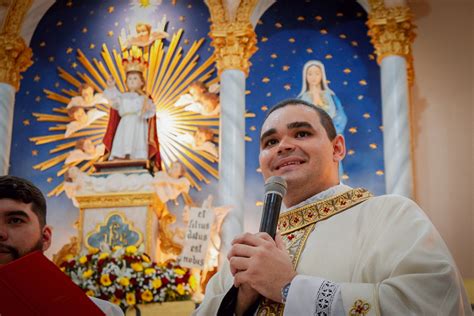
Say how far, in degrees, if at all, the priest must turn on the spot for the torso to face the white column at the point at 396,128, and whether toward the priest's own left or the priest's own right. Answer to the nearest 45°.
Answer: approximately 135° to the priest's own right

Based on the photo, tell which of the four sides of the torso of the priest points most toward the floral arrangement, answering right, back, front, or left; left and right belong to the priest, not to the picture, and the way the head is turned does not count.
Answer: right

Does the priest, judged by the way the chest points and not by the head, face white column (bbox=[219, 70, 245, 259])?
no

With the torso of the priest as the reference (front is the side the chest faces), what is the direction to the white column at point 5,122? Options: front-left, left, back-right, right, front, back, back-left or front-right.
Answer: right

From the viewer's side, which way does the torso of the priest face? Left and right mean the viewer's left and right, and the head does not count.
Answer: facing the viewer and to the left of the viewer

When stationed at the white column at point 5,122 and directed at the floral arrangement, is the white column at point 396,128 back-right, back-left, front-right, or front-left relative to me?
front-left

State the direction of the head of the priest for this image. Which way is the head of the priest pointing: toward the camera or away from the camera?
toward the camera
